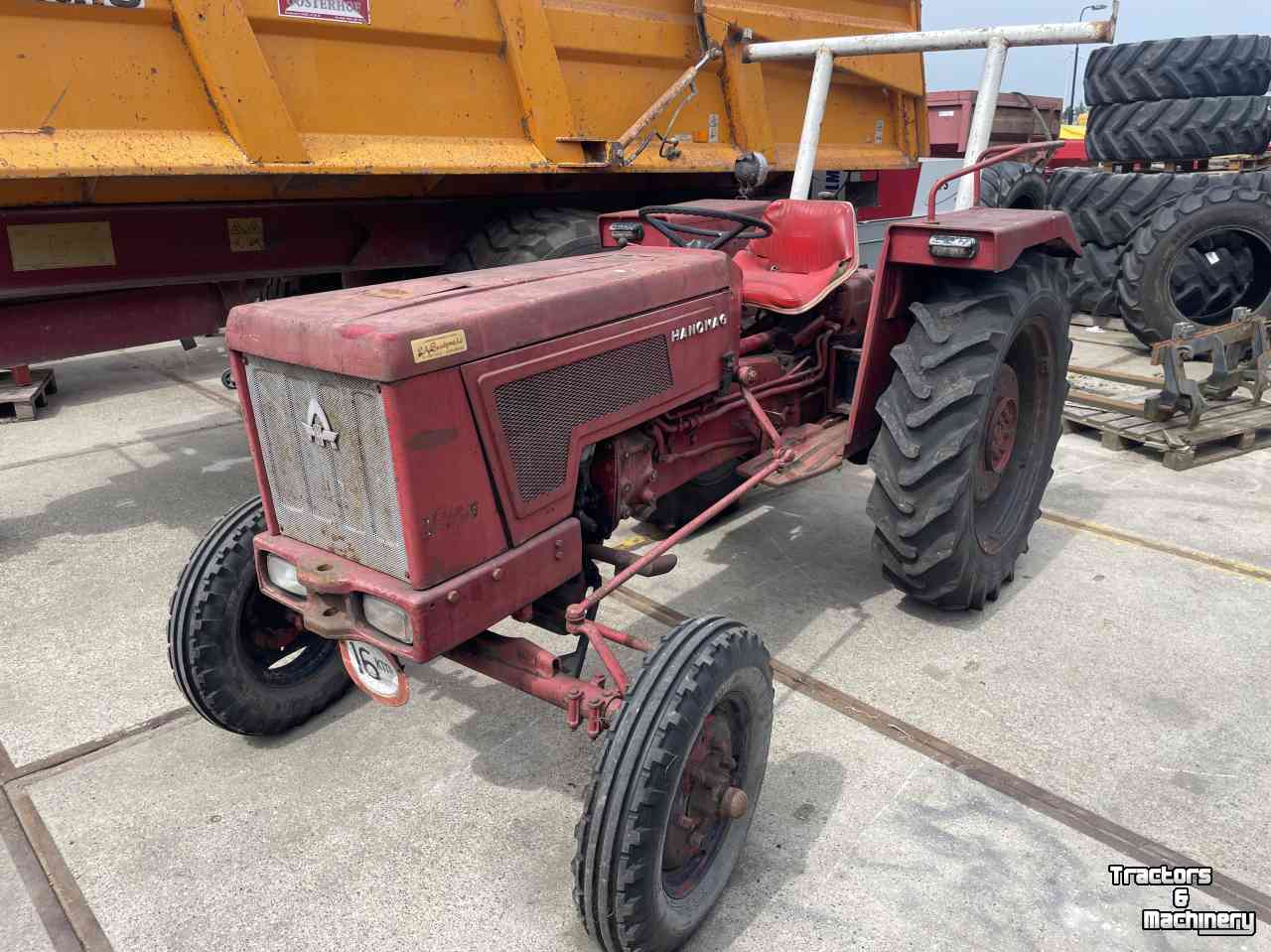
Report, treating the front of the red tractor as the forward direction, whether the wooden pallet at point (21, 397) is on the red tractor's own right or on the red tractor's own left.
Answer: on the red tractor's own right

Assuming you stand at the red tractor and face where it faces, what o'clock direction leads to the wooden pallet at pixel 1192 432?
The wooden pallet is roughly at 6 o'clock from the red tractor.

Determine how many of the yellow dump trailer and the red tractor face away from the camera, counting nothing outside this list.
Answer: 0

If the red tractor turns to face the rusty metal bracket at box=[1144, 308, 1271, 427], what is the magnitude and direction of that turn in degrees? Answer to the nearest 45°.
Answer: approximately 180°

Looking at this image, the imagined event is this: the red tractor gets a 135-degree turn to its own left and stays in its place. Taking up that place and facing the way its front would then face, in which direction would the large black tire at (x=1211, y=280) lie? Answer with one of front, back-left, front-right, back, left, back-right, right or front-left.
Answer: front-left

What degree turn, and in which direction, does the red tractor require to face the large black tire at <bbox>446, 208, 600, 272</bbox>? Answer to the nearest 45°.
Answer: approximately 135° to its right

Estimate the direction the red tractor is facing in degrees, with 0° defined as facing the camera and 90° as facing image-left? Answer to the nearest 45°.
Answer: approximately 45°

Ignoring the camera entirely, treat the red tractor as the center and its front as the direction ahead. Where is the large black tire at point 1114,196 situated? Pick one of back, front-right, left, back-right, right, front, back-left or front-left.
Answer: back

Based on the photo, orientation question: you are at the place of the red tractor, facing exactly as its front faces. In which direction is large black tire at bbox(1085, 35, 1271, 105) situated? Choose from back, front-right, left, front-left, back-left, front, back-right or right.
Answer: back

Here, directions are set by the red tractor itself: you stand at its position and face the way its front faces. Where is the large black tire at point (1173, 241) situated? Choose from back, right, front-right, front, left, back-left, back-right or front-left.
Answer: back
